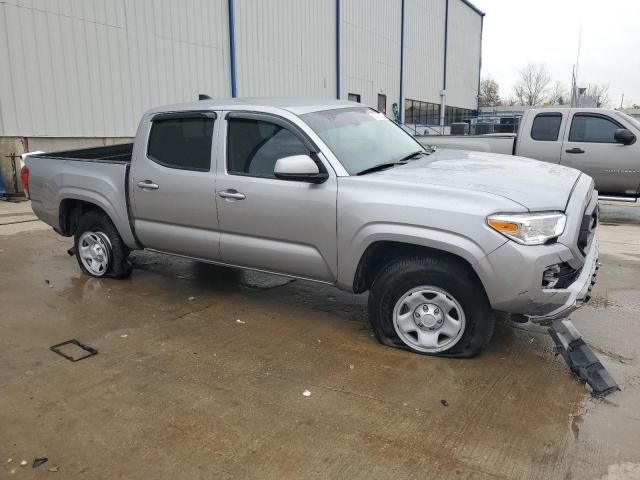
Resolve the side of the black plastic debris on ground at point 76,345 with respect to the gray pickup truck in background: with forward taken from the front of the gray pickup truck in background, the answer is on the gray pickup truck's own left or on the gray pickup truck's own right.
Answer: on the gray pickup truck's own right

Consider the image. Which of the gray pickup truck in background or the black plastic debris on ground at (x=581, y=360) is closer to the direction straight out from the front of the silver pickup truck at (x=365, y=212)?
the black plastic debris on ground

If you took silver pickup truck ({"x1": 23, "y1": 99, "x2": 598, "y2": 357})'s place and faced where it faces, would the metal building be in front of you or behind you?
behind

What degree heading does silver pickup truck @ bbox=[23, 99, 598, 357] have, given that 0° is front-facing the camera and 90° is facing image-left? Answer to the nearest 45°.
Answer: approximately 315°

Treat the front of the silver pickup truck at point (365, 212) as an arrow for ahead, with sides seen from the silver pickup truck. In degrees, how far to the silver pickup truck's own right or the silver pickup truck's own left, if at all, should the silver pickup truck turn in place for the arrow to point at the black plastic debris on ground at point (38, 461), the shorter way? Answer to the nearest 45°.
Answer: approximately 90° to the silver pickup truck's own right

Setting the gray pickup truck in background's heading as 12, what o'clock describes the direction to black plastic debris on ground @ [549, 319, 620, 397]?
The black plastic debris on ground is roughly at 3 o'clock from the gray pickup truck in background.

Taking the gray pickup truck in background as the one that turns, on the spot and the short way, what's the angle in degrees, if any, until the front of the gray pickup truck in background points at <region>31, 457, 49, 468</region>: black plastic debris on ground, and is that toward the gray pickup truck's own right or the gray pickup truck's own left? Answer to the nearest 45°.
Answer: approximately 90° to the gray pickup truck's own right

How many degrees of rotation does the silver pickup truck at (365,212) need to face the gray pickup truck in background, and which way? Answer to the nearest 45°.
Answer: approximately 90° to its left

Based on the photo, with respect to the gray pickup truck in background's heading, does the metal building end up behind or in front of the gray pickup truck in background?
behind

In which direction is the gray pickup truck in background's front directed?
to the viewer's right

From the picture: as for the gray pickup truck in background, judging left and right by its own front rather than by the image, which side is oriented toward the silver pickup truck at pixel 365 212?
right
